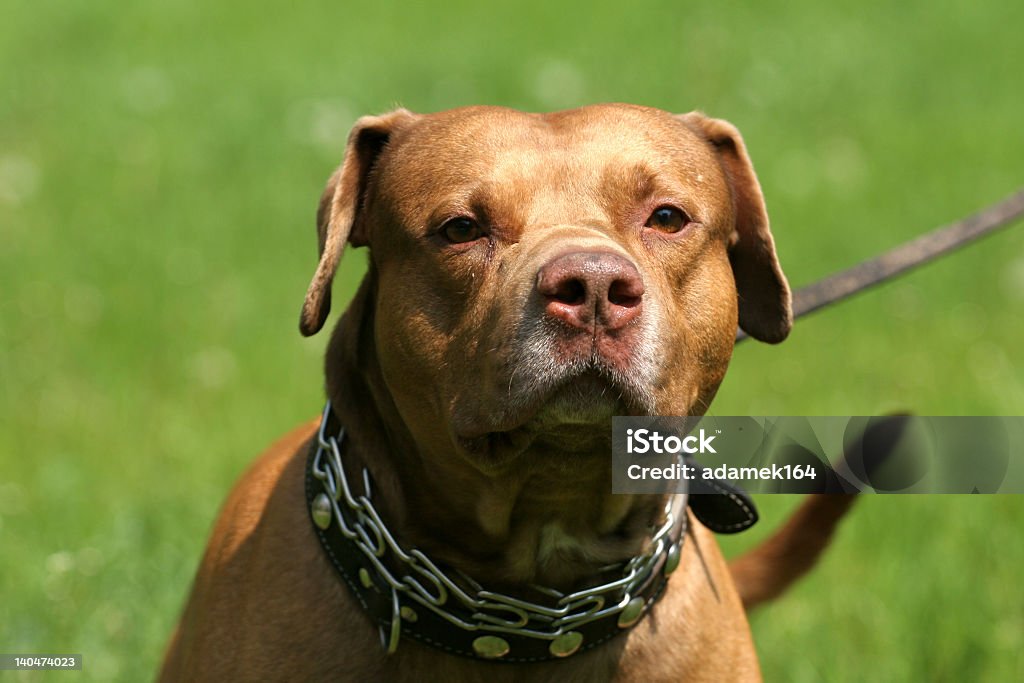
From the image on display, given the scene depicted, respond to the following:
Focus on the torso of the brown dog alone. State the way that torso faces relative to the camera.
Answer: toward the camera
